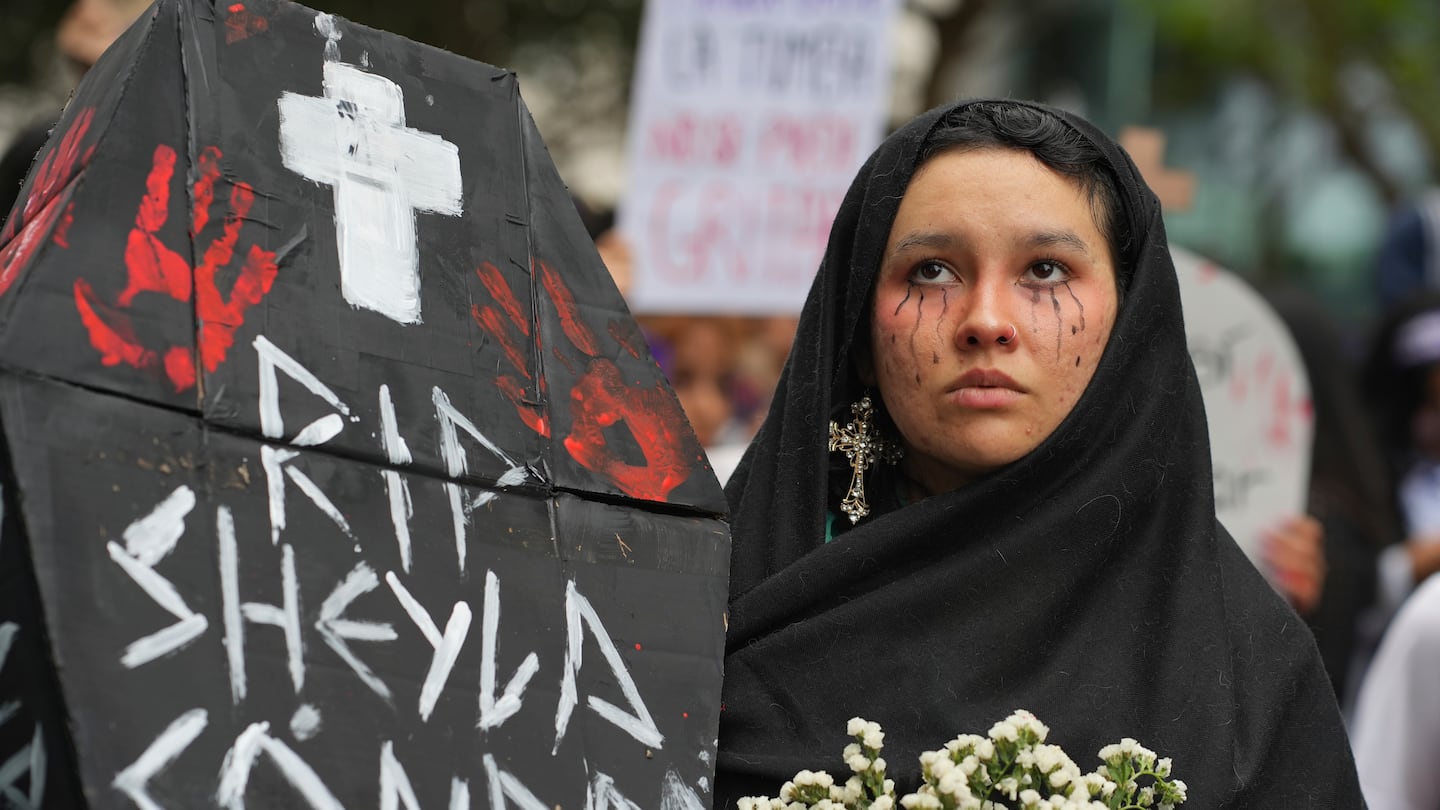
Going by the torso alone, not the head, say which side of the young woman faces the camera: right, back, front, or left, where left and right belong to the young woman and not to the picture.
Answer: front

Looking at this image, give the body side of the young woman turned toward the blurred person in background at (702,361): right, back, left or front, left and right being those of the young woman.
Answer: back

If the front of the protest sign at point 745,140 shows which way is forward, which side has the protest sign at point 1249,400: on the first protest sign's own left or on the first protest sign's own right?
on the first protest sign's own left

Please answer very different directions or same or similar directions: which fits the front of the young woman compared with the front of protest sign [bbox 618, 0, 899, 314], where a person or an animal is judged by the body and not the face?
same or similar directions

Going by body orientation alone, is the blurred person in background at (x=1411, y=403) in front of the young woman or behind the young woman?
behind

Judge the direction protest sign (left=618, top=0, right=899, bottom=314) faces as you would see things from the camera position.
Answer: facing the viewer

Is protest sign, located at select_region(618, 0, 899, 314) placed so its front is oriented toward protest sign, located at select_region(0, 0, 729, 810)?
yes

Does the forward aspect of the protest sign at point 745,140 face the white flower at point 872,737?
yes

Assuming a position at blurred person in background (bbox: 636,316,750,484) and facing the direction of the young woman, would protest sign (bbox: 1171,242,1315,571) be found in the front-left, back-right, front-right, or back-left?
front-left

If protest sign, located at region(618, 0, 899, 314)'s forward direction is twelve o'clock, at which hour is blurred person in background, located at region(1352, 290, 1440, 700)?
The blurred person in background is roughly at 9 o'clock from the protest sign.

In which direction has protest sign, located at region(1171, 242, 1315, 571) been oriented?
toward the camera
